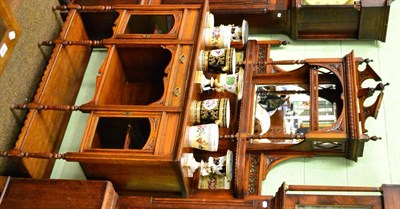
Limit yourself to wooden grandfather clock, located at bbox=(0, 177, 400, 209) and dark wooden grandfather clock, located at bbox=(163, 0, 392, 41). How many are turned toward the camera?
2

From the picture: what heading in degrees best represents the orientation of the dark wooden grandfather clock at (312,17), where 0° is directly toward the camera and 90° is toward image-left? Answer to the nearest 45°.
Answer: approximately 0°

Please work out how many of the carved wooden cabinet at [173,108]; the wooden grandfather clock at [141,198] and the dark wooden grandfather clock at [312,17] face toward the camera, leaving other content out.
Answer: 3

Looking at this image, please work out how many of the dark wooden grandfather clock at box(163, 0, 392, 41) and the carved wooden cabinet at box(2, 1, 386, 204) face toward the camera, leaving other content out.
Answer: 2

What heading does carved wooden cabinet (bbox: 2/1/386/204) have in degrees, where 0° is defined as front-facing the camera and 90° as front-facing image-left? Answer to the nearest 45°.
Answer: approximately 0°
